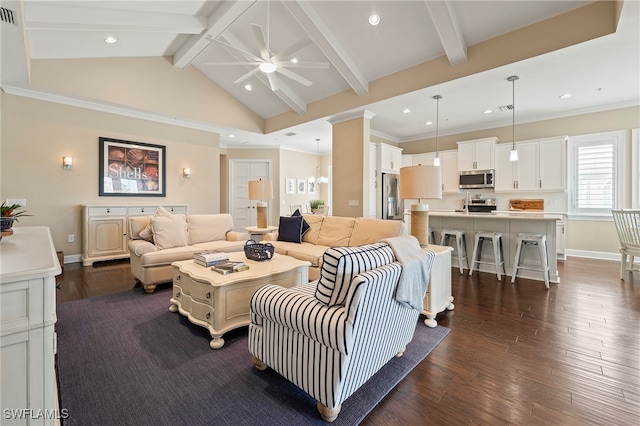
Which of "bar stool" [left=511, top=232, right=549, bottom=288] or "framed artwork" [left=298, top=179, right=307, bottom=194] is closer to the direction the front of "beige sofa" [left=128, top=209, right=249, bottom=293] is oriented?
the bar stool

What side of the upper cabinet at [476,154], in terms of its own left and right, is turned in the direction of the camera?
front

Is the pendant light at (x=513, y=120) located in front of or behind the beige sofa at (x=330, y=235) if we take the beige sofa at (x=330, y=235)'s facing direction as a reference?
behind

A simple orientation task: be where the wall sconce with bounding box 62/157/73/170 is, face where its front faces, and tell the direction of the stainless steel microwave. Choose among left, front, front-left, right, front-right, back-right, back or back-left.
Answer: front-left

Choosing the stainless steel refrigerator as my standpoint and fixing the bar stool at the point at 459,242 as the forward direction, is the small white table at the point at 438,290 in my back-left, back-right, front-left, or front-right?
front-right

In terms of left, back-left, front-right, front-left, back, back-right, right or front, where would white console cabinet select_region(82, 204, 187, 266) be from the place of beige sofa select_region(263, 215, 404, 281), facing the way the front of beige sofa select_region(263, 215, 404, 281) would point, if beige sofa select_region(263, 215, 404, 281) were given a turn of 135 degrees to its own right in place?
left

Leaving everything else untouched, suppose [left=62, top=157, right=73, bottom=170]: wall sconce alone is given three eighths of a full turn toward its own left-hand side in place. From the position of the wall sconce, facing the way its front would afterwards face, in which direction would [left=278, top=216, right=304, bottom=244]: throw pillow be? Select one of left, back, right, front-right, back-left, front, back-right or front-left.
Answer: right

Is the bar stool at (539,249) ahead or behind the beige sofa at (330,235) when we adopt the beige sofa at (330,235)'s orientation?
behind

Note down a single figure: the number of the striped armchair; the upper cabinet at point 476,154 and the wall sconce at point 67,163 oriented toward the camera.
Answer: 2

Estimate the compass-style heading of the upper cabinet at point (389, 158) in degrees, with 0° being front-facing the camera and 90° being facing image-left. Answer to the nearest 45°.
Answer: approximately 315°

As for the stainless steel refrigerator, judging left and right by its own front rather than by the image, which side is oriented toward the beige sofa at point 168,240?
right

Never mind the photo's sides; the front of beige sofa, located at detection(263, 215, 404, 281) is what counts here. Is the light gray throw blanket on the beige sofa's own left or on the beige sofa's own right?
on the beige sofa's own left

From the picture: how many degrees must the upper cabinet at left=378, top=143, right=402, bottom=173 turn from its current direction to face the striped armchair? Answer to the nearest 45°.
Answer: approximately 45° to its right

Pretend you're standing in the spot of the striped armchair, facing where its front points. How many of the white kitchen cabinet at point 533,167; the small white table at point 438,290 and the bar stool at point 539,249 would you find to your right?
3

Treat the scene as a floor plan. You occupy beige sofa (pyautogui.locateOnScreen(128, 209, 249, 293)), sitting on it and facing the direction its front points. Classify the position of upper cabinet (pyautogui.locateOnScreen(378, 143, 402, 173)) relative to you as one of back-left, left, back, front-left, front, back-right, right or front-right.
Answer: front-left

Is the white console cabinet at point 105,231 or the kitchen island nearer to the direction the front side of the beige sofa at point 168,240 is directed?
the kitchen island

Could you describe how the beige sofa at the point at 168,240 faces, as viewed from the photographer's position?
facing the viewer and to the right of the viewer

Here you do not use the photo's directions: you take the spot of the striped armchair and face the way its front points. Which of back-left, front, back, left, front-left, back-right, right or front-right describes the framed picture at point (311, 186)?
front-right

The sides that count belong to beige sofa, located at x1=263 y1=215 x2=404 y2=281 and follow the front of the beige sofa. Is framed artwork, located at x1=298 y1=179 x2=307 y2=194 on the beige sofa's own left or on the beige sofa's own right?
on the beige sofa's own right

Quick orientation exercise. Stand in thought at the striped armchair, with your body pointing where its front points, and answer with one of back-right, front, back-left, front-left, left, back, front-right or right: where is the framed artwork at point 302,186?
front-right
